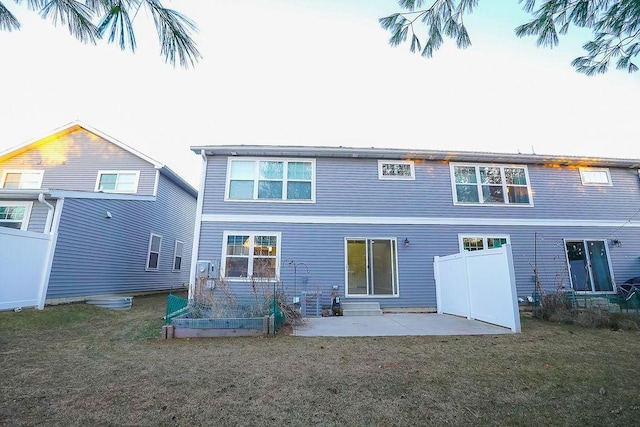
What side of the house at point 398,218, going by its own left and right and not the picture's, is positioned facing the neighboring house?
left

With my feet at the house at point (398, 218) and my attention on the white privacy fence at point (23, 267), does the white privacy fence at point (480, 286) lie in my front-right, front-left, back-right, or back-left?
back-left

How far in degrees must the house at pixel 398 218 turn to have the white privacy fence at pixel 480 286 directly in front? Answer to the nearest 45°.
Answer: approximately 135° to its right

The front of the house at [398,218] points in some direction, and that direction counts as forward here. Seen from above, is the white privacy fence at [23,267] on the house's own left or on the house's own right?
on the house's own left

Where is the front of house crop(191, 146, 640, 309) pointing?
away from the camera
